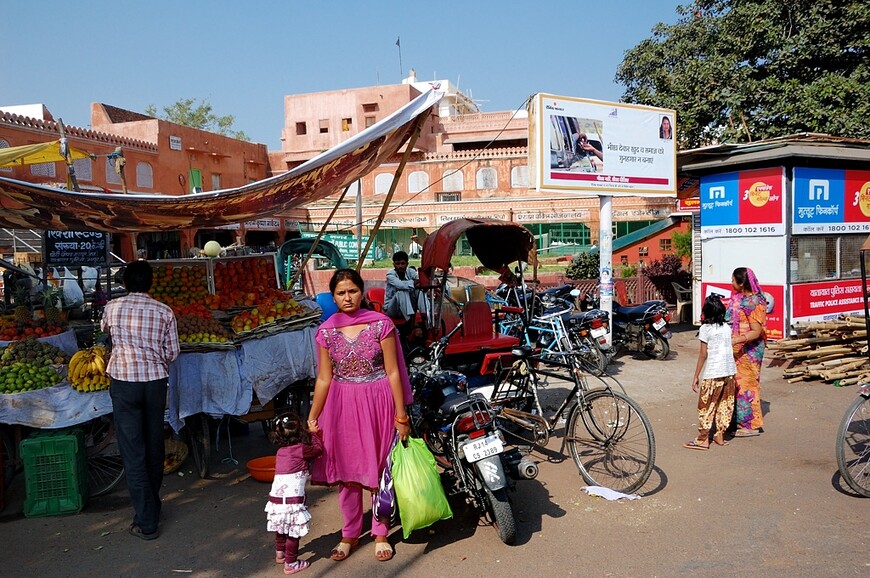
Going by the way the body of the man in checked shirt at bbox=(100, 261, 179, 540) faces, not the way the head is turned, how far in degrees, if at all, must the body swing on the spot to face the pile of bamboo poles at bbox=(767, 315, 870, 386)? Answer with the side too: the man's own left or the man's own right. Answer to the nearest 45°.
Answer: approximately 90° to the man's own right

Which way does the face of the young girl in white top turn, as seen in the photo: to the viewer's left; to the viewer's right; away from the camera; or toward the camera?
away from the camera

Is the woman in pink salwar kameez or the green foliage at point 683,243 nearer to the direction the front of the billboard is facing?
the woman in pink salwar kameez

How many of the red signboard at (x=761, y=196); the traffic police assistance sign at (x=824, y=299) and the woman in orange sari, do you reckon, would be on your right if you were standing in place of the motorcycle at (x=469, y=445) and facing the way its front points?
3

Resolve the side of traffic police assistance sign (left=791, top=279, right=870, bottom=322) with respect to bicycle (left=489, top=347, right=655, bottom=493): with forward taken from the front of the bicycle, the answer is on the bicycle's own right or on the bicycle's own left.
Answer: on the bicycle's own left

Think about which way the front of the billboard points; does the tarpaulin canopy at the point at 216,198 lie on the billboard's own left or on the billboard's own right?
on the billboard's own right

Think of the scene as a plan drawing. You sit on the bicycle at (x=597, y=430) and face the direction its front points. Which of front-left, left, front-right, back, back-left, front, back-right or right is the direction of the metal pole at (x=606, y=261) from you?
back-left

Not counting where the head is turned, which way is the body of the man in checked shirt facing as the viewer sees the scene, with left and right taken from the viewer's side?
facing away from the viewer

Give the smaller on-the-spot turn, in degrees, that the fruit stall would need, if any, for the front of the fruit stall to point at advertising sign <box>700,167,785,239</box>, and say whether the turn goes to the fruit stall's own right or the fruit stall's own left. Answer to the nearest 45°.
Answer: approximately 90° to the fruit stall's own left

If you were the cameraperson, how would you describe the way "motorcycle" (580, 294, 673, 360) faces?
facing away from the viewer and to the left of the viewer

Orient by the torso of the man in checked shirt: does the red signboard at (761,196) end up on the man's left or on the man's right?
on the man's right

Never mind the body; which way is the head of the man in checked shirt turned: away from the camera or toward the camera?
away from the camera

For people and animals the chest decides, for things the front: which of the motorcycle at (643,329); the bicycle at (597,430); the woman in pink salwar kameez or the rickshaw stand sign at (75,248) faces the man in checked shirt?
the rickshaw stand sign

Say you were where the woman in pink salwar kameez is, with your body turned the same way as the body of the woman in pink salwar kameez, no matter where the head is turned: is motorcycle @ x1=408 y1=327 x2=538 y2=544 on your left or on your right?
on your left

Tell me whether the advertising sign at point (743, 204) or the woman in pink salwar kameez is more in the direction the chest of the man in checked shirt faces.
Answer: the advertising sign
